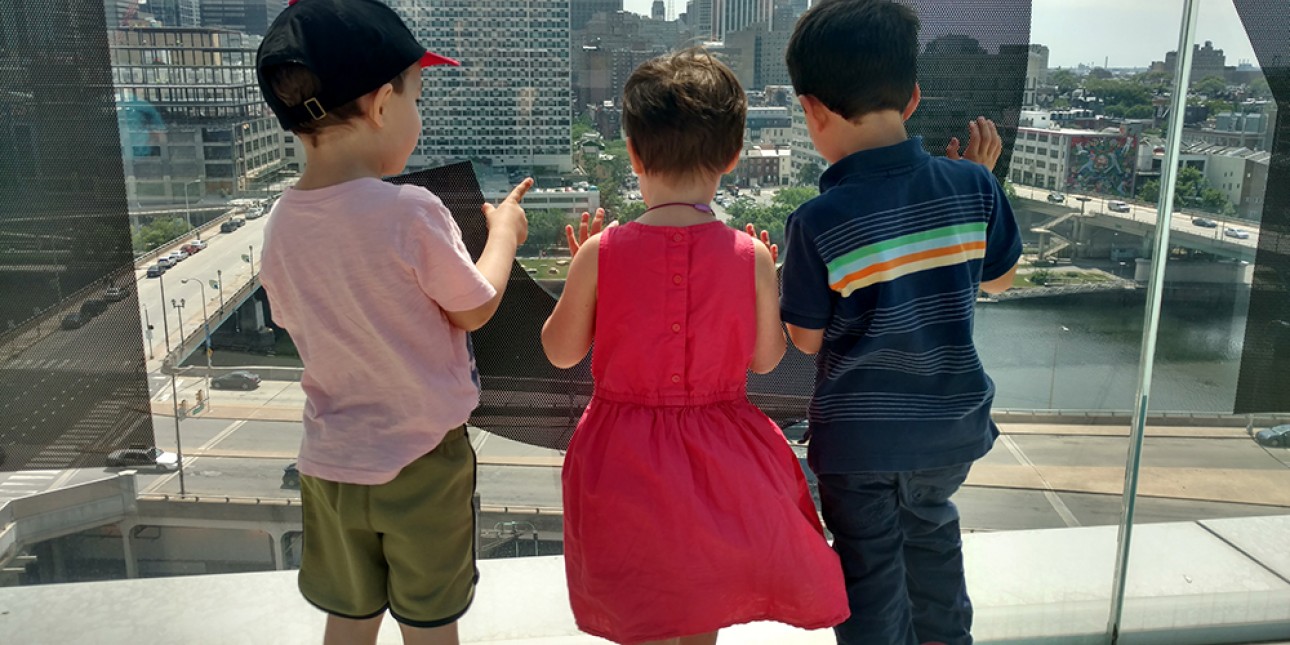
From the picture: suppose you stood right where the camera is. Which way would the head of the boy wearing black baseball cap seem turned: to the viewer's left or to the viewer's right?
to the viewer's right

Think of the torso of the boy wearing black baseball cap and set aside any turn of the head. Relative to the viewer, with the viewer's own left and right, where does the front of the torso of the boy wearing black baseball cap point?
facing away from the viewer and to the right of the viewer

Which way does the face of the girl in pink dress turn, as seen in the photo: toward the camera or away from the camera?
away from the camera

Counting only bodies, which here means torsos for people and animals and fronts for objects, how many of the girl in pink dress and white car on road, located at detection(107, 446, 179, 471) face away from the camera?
1

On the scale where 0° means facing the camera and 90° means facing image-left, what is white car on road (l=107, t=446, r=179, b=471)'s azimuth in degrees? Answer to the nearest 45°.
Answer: approximately 270°

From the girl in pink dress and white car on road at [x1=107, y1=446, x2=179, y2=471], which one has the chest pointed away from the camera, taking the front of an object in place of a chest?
the girl in pink dress

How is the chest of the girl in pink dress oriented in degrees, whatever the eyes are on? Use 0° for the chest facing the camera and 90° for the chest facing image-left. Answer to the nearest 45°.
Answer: approximately 180°

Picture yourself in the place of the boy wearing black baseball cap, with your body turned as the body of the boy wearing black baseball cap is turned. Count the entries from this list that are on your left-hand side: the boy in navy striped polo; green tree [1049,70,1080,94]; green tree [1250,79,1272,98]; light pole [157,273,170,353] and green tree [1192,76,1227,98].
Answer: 1
